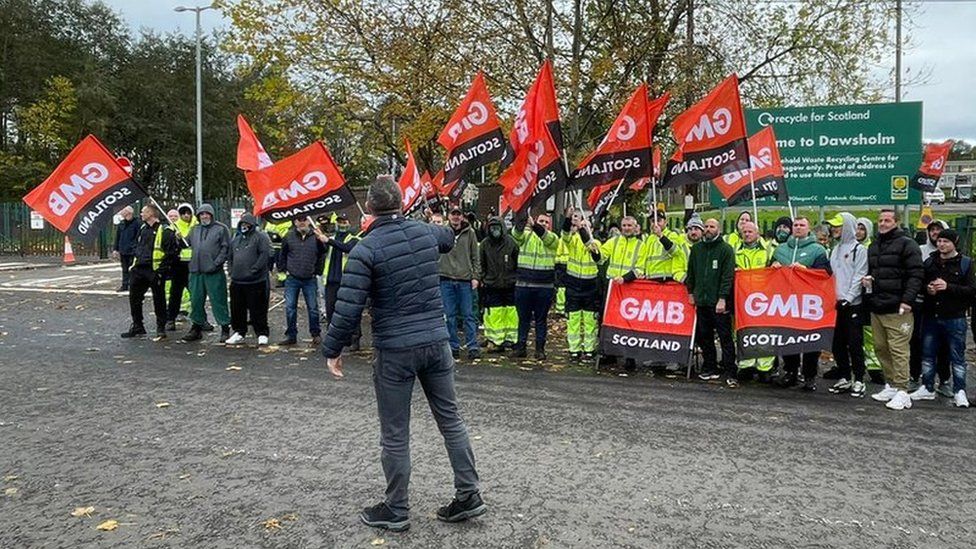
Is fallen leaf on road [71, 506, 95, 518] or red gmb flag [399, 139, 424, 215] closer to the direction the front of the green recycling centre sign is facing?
the fallen leaf on road

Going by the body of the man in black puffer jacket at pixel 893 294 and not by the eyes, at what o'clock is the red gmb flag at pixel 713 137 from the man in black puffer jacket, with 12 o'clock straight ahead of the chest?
The red gmb flag is roughly at 2 o'clock from the man in black puffer jacket.

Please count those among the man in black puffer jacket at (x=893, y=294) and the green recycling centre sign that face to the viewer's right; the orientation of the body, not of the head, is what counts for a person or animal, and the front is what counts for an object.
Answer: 0

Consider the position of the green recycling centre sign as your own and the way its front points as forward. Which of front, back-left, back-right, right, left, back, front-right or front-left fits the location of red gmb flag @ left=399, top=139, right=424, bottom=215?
front-right

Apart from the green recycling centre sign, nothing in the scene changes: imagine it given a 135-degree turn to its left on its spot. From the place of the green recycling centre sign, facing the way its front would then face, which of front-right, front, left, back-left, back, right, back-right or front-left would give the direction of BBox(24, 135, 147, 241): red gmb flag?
back

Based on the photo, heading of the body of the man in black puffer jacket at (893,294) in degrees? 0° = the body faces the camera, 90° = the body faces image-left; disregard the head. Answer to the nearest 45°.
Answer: approximately 45°

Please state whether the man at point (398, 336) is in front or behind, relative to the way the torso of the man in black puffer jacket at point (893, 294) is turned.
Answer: in front

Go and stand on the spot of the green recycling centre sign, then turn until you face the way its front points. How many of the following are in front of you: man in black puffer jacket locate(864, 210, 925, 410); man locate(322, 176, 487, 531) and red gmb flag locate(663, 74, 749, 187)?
3

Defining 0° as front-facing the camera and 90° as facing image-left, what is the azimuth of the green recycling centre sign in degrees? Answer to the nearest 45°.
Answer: approximately 0°
